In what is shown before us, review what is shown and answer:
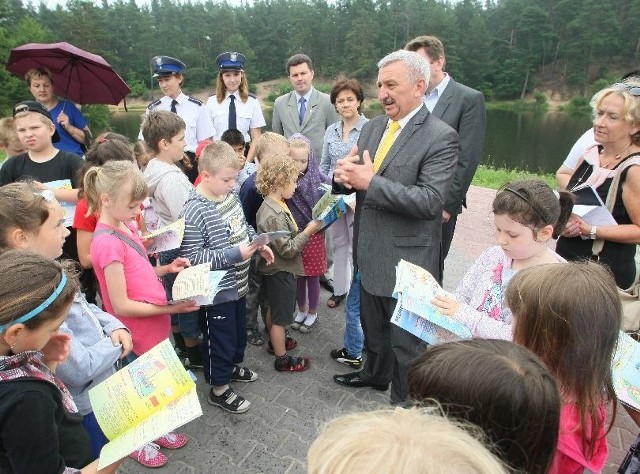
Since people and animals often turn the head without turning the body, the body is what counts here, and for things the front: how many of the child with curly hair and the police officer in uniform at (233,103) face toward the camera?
1

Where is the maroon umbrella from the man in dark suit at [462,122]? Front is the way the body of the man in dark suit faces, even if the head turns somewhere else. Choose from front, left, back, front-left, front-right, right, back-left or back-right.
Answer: front-right

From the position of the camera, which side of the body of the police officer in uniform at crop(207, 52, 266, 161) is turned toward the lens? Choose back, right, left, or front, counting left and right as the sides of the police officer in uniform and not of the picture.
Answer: front

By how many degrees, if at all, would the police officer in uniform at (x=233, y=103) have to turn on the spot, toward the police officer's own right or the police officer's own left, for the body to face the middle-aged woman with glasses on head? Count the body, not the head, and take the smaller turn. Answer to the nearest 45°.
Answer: approximately 45° to the police officer's own left

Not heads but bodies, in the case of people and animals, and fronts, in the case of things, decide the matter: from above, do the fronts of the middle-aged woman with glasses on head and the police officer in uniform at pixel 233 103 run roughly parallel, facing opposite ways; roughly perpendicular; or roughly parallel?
roughly perpendicular

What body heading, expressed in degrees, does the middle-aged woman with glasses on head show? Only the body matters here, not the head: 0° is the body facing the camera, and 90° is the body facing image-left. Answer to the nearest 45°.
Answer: approximately 45°

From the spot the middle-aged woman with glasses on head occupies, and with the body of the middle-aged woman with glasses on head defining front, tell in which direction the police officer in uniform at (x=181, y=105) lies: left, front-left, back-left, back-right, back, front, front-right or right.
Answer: front-right

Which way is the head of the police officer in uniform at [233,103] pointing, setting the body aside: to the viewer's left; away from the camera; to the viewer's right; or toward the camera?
toward the camera

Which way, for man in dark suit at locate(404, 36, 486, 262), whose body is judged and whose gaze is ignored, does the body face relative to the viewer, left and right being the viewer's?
facing the viewer and to the left of the viewer

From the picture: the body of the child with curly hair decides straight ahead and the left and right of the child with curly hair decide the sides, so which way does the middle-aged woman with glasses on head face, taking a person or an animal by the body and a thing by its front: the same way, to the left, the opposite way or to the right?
the opposite way

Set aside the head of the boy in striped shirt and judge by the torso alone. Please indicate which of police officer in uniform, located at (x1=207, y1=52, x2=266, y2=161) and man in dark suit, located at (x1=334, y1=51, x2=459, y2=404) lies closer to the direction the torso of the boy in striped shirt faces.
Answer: the man in dark suit

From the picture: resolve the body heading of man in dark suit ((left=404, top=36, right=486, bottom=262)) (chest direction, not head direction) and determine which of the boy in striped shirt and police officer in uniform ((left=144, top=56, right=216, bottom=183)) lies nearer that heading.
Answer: the boy in striped shirt

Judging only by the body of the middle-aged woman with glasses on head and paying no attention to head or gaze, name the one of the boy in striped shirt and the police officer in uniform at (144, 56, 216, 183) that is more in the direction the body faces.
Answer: the boy in striped shirt
